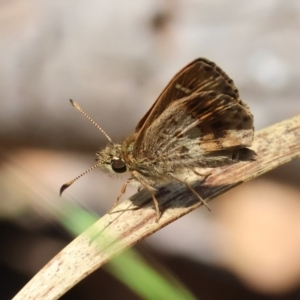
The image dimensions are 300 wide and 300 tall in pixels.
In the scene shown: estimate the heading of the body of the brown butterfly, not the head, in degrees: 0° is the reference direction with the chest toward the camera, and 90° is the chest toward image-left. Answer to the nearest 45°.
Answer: approximately 90°
